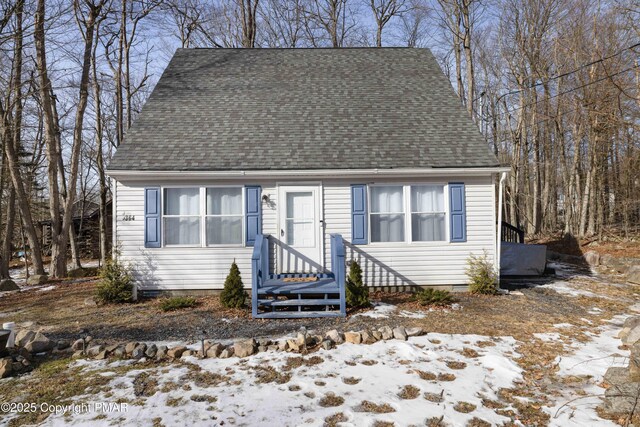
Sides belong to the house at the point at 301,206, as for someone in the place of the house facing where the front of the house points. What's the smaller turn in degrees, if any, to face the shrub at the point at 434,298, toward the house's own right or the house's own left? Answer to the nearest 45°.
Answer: approximately 45° to the house's own left

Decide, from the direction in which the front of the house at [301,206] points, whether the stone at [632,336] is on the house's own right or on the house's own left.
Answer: on the house's own left

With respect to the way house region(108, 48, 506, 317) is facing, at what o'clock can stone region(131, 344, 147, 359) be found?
The stone is roughly at 1 o'clock from the house.

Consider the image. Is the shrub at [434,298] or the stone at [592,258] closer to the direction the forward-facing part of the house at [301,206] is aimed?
the shrub

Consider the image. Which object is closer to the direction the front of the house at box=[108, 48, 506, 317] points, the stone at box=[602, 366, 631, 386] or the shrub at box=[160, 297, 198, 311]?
the stone

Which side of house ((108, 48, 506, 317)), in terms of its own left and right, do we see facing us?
front

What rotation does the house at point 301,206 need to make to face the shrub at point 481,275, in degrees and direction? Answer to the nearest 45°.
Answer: approximately 90° to its left

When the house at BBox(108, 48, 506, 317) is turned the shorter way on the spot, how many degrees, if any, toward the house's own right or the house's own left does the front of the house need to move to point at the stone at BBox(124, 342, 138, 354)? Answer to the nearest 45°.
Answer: approximately 45° to the house's own right

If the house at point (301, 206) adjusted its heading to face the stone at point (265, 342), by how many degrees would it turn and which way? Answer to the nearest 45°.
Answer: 0° — it already faces it

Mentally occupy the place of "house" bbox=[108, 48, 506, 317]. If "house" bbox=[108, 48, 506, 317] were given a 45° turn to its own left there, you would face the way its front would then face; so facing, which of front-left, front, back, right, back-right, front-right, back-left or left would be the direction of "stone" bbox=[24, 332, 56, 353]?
right

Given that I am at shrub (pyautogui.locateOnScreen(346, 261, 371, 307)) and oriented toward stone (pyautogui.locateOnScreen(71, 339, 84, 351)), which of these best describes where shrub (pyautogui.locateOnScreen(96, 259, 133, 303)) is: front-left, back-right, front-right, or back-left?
front-right

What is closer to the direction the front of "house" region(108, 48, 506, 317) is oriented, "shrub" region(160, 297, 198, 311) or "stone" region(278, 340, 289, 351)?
the stone

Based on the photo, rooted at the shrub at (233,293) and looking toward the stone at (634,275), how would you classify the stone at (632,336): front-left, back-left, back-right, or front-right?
front-right

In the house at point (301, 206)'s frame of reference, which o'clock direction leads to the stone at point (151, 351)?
The stone is roughly at 1 o'clock from the house.

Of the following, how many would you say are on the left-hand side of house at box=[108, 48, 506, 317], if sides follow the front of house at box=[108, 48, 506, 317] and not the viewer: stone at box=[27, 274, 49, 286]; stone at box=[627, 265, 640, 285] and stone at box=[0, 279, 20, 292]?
1

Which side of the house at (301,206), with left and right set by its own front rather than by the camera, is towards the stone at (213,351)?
front

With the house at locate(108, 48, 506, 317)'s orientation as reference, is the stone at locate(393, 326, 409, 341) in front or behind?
in front

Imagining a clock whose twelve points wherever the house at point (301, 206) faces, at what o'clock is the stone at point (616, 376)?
The stone is roughly at 11 o'clock from the house.

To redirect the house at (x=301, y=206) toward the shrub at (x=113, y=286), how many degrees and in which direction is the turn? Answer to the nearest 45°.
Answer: approximately 90° to its right
